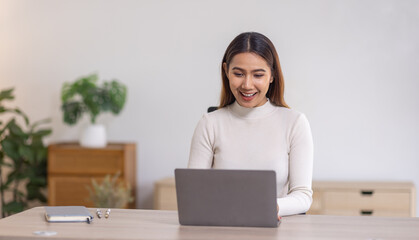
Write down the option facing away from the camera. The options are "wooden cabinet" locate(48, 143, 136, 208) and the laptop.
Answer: the laptop

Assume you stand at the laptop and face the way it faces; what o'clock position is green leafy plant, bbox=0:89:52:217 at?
The green leafy plant is roughly at 11 o'clock from the laptop.

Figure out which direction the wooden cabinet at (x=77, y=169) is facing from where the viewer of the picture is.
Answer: facing the viewer

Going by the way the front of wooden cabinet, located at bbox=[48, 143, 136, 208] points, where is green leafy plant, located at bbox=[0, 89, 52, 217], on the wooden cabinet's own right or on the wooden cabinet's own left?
on the wooden cabinet's own right

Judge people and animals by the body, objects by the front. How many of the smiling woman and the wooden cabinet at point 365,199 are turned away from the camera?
0

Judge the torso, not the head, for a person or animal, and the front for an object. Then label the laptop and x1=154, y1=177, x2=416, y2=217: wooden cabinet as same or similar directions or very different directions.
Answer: very different directions

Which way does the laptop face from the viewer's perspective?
away from the camera

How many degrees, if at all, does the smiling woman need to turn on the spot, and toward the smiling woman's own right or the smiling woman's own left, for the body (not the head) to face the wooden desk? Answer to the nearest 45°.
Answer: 0° — they already face it

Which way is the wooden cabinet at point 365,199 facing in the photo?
toward the camera

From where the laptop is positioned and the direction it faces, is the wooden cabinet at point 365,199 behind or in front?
in front

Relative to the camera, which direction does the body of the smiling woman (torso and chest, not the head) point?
toward the camera
